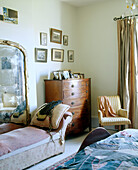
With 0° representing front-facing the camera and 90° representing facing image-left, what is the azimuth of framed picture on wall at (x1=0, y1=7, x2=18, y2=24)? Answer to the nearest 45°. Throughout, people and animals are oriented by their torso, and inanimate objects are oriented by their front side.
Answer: approximately 315°

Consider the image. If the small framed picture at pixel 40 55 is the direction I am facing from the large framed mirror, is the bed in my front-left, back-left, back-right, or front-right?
back-right

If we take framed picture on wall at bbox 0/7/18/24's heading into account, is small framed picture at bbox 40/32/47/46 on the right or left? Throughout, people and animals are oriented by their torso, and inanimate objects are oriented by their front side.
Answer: on its left

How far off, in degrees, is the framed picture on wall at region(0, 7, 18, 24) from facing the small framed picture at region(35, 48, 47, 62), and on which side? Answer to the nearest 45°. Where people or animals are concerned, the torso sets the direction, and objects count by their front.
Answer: approximately 90° to its left

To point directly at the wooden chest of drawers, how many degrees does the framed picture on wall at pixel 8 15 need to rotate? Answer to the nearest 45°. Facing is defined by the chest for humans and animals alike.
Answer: approximately 90° to its left

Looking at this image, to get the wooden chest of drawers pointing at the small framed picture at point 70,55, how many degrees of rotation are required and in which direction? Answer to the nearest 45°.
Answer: approximately 135° to its left

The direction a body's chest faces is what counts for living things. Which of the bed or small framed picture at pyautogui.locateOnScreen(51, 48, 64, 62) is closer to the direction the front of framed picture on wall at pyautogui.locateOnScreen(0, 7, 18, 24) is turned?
the bed

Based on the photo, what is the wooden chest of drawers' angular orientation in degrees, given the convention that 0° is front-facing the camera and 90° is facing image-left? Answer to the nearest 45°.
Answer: approximately 315°
